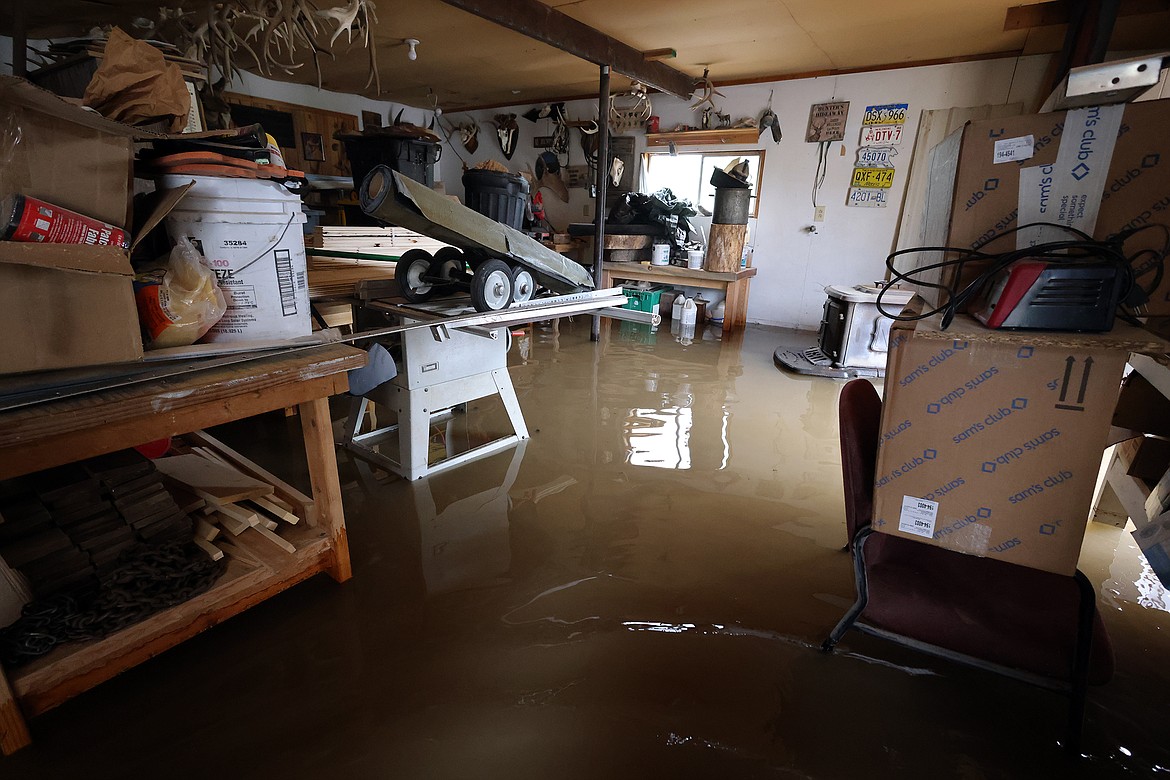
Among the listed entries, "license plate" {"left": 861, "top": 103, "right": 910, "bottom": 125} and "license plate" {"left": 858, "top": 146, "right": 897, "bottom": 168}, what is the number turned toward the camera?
2

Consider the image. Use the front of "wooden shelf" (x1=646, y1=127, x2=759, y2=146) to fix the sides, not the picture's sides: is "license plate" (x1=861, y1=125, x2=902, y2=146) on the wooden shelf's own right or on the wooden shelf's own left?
on the wooden shelf's own left

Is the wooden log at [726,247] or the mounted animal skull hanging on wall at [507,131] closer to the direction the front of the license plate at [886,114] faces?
the wooden log

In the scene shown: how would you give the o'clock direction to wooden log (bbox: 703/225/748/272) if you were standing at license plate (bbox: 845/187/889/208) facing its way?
The wooden log is roughly at 2 o'clock from the license plate.

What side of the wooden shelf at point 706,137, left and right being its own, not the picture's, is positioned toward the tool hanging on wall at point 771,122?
left

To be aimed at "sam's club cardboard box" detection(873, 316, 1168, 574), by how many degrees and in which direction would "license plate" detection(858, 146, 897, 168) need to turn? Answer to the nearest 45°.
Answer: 0° — it already faces it
